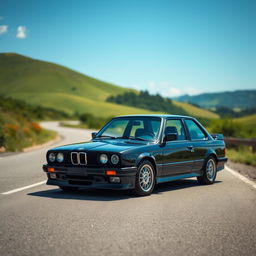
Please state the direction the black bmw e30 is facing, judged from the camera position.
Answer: facing the viewer and to the left of the viewer
